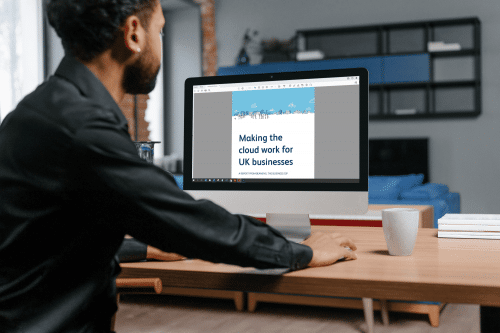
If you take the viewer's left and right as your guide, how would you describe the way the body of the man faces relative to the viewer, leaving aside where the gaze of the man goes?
facing away from the viewer and to the right of the viewer

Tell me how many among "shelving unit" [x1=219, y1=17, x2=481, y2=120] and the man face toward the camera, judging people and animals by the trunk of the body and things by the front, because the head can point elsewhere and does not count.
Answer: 1

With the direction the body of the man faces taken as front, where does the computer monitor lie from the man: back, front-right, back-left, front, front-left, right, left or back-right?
front

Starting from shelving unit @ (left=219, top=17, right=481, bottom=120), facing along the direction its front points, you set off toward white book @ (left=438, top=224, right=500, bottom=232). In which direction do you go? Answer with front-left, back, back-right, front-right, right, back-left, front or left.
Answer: front

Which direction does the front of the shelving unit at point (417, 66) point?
toward the camera

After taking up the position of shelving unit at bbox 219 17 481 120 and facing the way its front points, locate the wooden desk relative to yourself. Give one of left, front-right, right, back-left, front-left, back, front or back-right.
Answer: front

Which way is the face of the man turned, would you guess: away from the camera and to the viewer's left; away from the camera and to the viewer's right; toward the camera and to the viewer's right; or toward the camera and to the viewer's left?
away from the camera and to the viewer's right

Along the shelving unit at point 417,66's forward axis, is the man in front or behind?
in front

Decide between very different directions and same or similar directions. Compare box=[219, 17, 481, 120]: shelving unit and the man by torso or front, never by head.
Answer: very different directions

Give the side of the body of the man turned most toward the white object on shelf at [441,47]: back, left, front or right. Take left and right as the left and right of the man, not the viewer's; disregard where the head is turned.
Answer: front

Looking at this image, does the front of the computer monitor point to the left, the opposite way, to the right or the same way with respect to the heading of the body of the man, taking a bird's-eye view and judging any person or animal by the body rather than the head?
the opposite way

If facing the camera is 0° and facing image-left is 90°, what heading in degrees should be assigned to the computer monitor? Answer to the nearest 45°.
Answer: approximately 45°

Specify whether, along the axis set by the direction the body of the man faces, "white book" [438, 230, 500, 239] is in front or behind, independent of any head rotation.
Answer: in front
